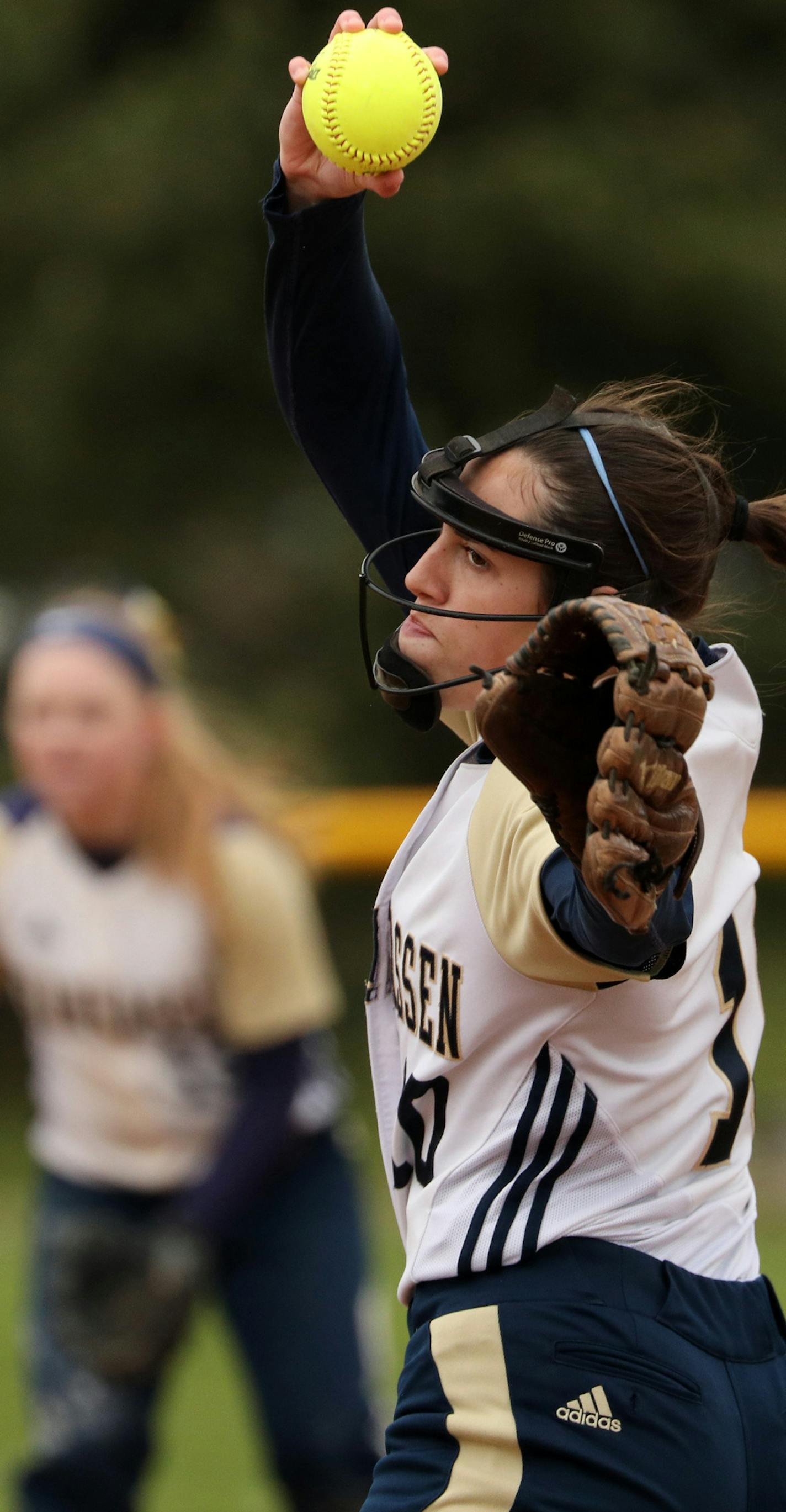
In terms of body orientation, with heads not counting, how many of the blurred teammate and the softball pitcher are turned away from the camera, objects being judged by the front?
0

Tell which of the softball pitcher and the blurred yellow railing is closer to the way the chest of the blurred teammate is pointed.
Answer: the softball pitcher

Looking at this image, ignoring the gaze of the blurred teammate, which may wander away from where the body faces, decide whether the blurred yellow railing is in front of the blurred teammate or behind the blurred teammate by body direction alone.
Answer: behind

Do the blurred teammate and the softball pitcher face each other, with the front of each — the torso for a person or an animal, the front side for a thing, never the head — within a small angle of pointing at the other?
no

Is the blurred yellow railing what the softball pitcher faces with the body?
no

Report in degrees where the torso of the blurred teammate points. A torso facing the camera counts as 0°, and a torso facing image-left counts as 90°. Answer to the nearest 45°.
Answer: approximately 45°

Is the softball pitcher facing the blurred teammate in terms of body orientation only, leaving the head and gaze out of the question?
no

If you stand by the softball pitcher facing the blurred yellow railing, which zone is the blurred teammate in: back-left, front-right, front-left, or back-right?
front-left

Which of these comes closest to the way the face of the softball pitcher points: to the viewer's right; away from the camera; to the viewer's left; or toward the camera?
to the viewer's left
